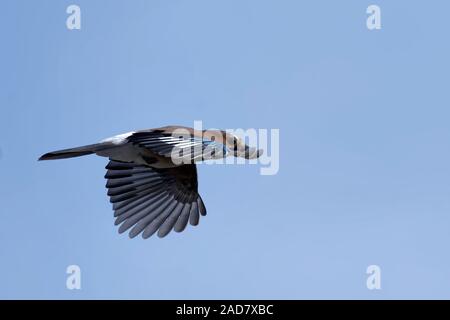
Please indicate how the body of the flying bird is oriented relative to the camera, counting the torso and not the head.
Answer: to the viewer's right
